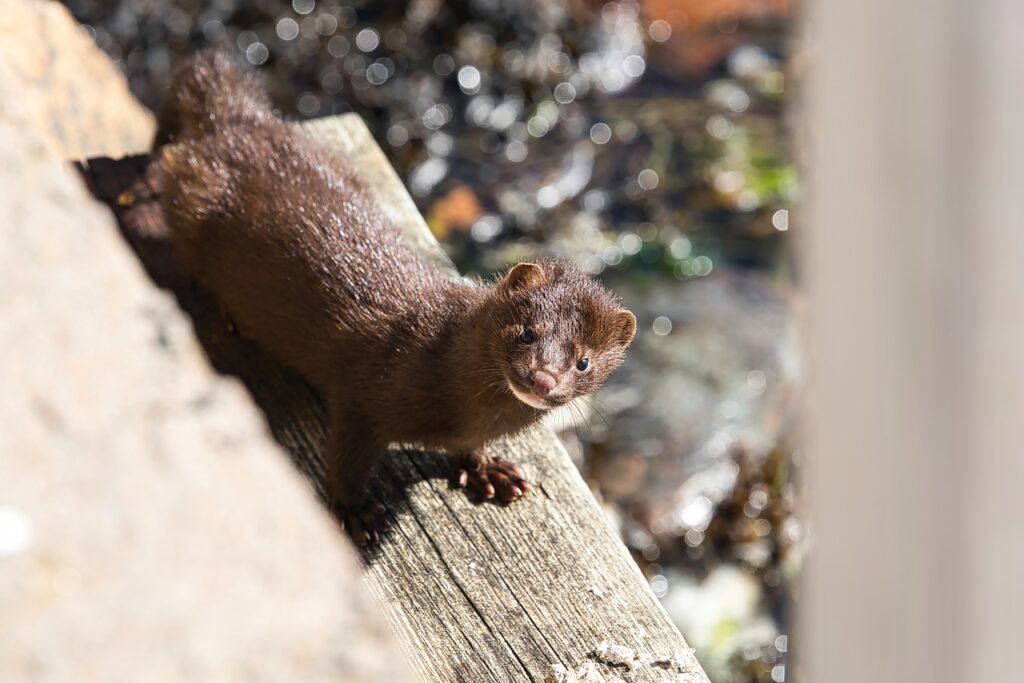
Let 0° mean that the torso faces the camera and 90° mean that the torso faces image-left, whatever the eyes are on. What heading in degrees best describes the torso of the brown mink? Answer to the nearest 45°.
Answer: approximately 315°
